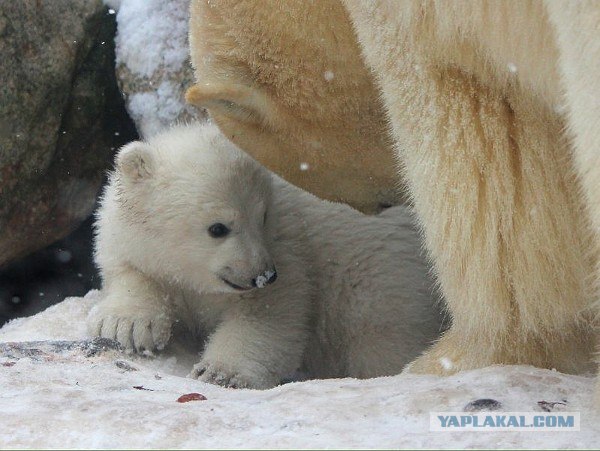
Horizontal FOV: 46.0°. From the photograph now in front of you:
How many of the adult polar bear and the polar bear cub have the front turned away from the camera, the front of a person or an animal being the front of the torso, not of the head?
0

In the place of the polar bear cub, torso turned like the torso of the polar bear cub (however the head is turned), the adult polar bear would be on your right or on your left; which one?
on your left

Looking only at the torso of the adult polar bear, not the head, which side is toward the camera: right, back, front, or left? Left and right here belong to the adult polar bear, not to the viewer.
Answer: left

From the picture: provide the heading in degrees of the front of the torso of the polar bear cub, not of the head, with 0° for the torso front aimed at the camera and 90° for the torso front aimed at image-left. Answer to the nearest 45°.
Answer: approximately 45°
